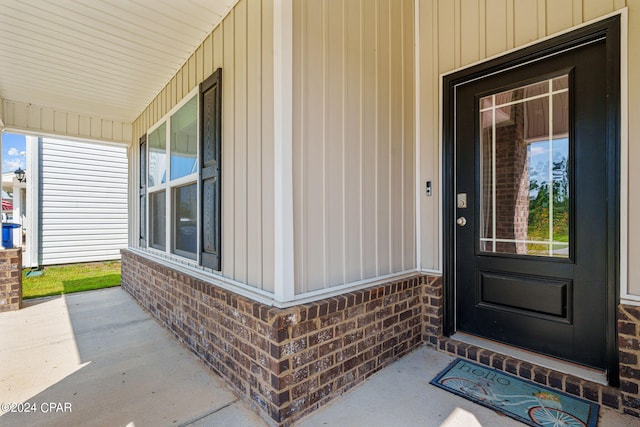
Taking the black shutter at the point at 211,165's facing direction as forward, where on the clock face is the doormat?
The doormat is roughly at 9 o'clock from the black shutter.

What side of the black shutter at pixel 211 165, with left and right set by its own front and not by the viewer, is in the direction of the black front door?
left

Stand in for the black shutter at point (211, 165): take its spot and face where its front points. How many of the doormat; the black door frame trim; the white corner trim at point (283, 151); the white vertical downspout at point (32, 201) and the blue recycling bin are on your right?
2

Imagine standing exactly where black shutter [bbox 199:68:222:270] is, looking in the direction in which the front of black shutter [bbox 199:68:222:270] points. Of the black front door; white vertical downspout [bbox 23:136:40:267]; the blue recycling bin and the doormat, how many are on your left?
2

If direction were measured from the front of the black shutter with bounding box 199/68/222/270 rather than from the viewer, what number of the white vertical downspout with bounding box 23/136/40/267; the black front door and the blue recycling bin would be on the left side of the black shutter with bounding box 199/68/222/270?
1

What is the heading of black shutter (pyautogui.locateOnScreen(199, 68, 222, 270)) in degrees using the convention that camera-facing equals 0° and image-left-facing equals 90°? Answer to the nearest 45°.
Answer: approximately 45°

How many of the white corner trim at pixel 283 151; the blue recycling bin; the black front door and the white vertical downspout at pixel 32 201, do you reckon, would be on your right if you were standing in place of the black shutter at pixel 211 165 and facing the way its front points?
2

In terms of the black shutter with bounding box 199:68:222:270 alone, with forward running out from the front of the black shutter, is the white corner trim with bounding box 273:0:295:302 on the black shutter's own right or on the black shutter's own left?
on the black shutter's own left

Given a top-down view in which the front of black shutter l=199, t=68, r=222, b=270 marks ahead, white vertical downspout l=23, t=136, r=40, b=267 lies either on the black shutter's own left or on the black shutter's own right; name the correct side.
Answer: on the black shutter's own right

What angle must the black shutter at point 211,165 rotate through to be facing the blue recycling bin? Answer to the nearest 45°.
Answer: approximately 90° to its right

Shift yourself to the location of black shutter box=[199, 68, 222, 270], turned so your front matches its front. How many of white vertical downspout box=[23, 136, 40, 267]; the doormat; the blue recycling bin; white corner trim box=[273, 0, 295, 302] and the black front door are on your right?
2
